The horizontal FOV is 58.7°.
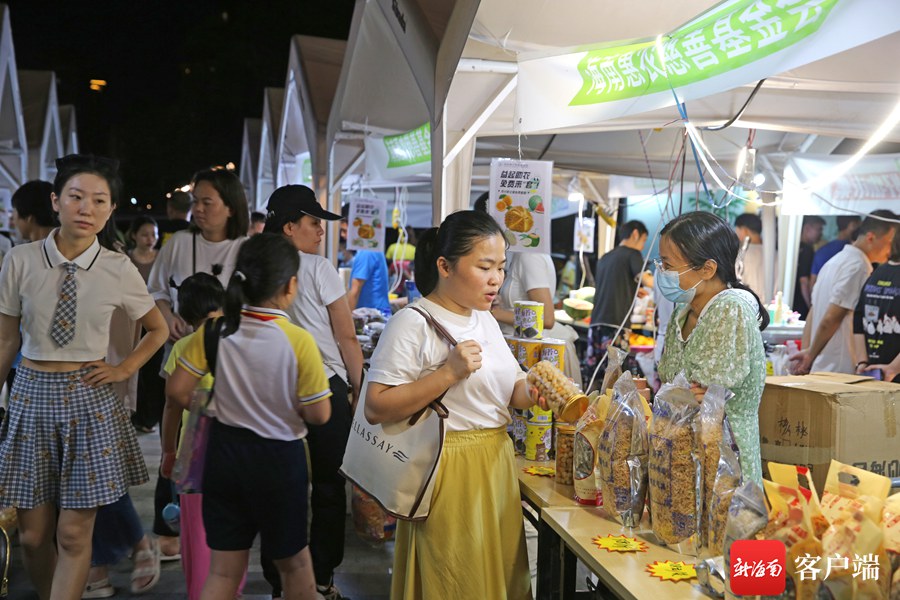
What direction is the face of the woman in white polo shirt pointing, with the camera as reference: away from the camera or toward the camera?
toward the camera

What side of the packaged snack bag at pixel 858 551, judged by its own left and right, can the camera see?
front

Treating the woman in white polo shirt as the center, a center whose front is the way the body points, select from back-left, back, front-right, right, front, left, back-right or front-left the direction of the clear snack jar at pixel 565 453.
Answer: front-left

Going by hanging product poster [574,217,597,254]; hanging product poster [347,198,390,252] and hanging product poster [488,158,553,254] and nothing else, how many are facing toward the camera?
3

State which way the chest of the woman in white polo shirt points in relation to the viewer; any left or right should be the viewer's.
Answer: facing the viewer

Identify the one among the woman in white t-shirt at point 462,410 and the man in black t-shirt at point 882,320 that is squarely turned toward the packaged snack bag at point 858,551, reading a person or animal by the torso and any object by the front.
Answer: the woman in white t-shirt

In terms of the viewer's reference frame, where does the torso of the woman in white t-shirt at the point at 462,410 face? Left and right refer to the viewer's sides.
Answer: facing the viewer and to the right of the viewer

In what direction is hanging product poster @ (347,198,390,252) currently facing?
toward the camera

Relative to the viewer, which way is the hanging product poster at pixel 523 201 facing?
toward the camera

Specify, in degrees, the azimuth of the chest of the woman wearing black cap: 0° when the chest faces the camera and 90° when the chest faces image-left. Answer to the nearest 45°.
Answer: approximately 270°

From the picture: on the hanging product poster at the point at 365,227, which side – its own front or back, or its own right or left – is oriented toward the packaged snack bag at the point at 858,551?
front

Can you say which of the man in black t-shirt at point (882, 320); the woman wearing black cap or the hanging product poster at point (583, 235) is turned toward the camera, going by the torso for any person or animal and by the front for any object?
the hanging product poster

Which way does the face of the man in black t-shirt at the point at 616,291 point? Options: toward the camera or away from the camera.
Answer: away from the camera

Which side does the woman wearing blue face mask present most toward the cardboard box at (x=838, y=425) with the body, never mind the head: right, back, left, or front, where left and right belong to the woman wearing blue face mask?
back

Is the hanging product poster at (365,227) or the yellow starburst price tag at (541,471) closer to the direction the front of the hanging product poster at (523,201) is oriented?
the yellow starburst price tag
